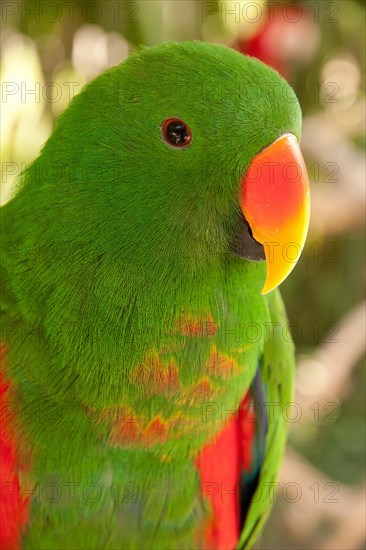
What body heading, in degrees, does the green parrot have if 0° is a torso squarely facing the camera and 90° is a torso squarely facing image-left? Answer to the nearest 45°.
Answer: approximately 315°
